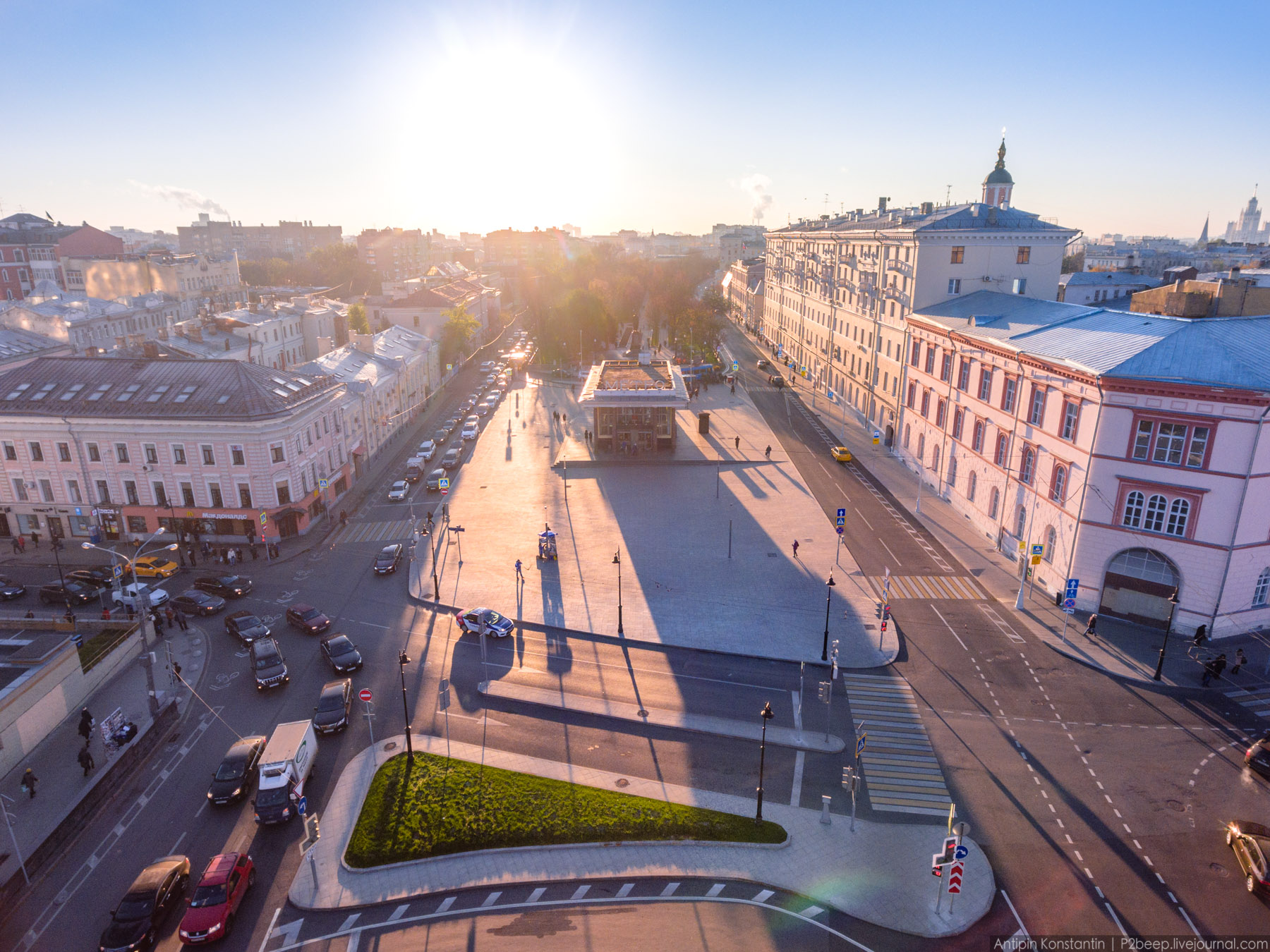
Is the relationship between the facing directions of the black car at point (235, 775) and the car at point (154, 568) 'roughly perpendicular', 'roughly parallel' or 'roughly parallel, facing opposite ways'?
roughly perpendicular

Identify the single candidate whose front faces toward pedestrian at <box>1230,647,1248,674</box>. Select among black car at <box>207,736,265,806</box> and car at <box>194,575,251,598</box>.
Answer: the car

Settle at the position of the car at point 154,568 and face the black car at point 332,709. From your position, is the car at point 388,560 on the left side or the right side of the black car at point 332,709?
left

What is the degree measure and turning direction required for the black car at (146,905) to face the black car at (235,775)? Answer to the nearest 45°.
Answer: approximately 180°

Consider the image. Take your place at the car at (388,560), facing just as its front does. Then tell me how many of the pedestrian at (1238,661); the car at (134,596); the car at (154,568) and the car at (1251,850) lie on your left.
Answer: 2
